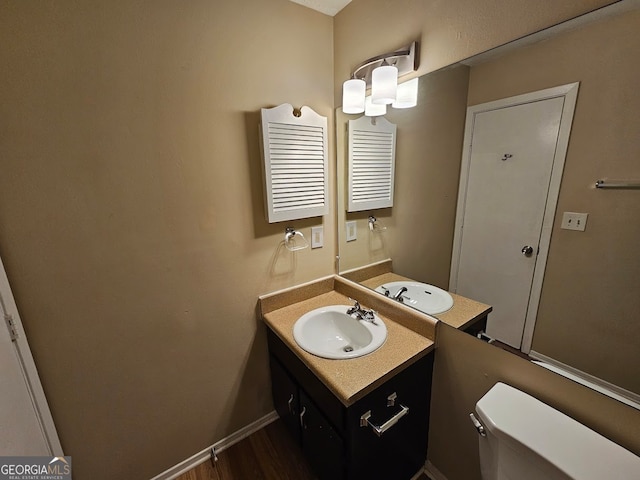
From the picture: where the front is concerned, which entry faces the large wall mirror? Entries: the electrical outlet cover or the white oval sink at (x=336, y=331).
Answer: the electrical outlet cover

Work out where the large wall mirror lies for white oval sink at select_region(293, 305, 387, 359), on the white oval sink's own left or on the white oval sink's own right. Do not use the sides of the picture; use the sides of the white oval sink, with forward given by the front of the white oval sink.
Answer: on the white oval sink's own left

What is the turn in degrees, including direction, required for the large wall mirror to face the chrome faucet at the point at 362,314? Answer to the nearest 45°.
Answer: approximately 45° to its right

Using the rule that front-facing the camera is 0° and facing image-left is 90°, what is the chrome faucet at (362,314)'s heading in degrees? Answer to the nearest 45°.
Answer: approximately 45°

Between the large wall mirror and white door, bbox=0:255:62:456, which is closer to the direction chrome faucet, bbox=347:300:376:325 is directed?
the white door
